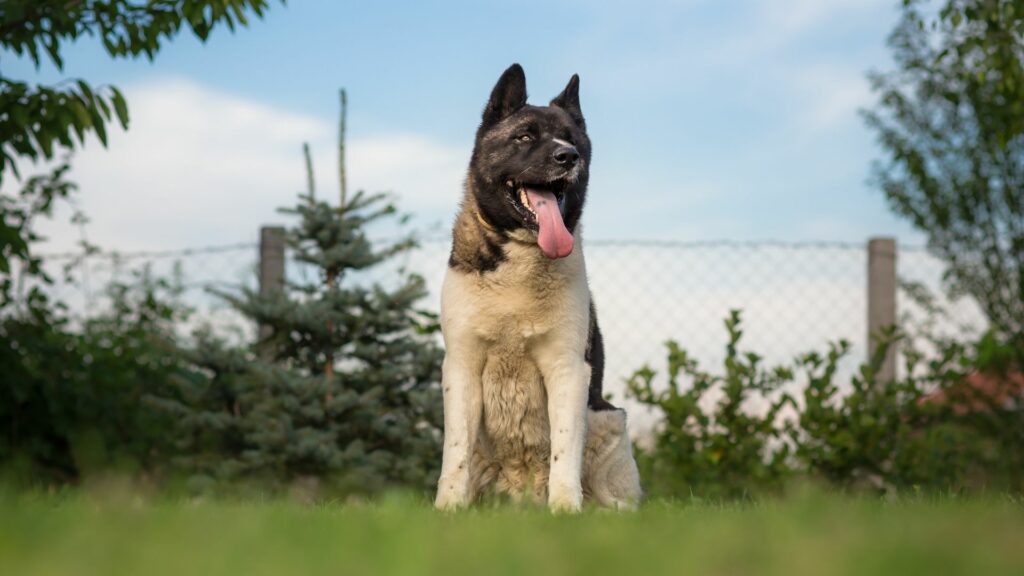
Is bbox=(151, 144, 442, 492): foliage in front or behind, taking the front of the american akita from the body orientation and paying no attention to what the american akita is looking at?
behind

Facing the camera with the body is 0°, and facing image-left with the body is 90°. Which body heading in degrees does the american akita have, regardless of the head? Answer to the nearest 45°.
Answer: approximately 0°

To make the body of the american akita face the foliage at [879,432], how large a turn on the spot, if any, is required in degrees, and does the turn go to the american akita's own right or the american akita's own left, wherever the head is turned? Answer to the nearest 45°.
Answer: approximately 135° to the american akita's own left

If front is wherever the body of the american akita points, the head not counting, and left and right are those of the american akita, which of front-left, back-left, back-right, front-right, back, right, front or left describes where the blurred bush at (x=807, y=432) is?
back-left

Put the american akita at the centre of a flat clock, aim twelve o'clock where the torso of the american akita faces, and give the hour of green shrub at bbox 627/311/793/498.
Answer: The green shrub is roughly at 7 o'clock from the american akita.
